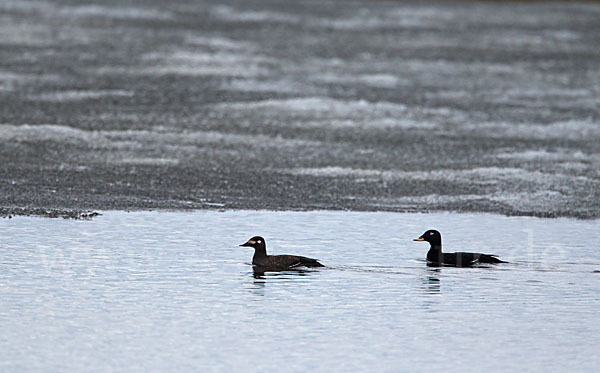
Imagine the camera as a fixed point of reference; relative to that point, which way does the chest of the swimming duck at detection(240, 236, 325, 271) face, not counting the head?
to the viewer's left
